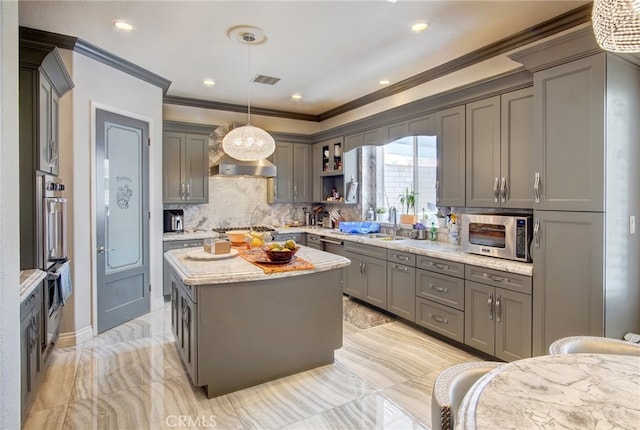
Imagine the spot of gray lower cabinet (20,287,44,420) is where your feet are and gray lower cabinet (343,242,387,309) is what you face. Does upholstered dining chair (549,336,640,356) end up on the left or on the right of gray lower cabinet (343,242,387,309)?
right

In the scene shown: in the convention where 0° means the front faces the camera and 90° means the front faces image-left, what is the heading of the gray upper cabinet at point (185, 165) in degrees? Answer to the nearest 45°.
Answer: approximately 0°

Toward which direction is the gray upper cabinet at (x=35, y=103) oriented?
to the viewer's right

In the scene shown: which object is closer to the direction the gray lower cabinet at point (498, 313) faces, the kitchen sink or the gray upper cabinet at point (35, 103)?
the gray upper cabinet

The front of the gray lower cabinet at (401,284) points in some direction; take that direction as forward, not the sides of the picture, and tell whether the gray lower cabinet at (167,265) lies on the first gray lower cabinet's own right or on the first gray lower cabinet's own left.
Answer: on the first gray lower cabinet's own right

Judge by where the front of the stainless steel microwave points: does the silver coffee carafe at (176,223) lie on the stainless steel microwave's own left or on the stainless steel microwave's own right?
on the stainless steel microwave's own right

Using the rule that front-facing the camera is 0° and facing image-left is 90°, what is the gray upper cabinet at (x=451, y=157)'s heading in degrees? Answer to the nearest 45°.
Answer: approximately 45°

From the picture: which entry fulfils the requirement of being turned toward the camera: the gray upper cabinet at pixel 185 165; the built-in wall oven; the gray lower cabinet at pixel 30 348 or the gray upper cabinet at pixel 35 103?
the gray upper cabinet at pixel 185 165

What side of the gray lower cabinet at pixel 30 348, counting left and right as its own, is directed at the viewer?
right

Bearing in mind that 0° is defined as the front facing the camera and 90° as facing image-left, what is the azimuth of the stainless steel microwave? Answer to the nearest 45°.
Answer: approximately 45°

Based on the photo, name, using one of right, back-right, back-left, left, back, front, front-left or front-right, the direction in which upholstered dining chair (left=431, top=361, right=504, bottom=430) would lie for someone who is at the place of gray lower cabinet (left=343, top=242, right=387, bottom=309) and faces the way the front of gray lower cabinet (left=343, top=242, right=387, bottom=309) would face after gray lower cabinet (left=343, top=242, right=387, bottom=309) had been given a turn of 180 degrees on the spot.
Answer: back-right

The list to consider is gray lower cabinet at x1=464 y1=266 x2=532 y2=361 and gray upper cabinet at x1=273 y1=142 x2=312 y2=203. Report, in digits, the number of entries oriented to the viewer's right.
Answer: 0
